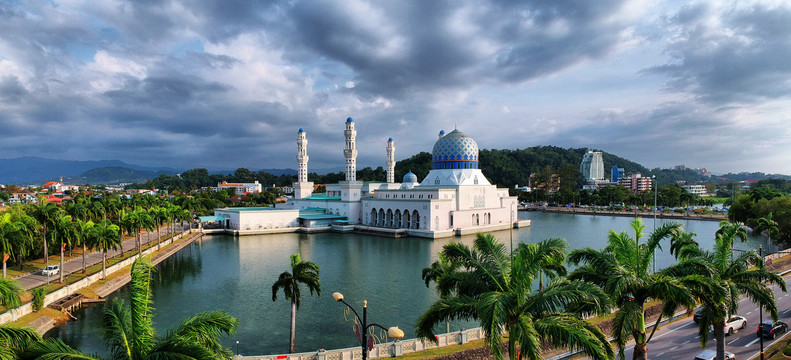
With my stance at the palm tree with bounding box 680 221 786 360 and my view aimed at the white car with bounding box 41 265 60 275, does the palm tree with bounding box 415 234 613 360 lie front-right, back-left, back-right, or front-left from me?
front-left

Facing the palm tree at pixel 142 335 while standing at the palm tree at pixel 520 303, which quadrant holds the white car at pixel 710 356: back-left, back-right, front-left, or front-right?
back-right

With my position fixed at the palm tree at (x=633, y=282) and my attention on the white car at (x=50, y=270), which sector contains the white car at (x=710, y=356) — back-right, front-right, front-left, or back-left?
back-right

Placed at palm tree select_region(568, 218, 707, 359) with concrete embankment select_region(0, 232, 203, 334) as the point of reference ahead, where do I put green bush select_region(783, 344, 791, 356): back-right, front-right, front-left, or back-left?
back-right
